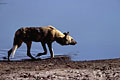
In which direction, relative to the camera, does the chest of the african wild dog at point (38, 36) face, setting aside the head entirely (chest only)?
to the viewer's right
